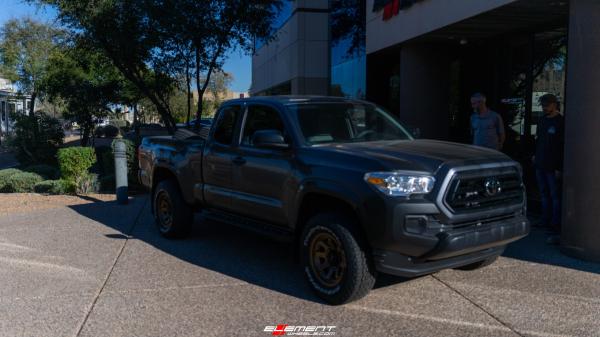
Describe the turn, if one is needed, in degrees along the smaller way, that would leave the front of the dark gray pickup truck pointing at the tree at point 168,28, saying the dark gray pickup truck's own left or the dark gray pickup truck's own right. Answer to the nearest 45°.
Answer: approximately 180°

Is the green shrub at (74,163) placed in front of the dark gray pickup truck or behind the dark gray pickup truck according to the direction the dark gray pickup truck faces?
behind

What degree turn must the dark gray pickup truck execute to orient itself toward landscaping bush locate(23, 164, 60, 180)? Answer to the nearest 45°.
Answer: approximately 180°

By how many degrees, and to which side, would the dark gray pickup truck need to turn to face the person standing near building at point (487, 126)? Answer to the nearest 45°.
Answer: approximately 90° to its left

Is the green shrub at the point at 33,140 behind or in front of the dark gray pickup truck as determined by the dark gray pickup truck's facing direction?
behind

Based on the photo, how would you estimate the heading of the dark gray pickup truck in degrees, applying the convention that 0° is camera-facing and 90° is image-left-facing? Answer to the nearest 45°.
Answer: approximately 315°

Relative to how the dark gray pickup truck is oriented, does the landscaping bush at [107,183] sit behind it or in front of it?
behind

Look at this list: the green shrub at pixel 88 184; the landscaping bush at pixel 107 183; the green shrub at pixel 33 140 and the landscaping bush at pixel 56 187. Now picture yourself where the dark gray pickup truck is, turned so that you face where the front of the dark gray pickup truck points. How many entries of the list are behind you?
4

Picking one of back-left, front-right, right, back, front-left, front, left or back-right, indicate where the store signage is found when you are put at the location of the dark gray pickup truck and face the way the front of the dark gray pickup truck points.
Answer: back-left

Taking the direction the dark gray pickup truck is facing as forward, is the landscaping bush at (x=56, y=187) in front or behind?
behind

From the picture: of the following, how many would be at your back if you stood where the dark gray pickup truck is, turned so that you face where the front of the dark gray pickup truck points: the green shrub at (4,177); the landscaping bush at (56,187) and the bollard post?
3

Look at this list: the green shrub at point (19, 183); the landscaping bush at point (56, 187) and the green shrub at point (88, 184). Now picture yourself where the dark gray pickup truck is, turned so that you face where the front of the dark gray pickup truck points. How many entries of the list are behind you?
3

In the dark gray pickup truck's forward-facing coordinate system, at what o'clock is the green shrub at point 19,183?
The green shrub is roughly at 6 o'clock from the dark gray pickup truck.
